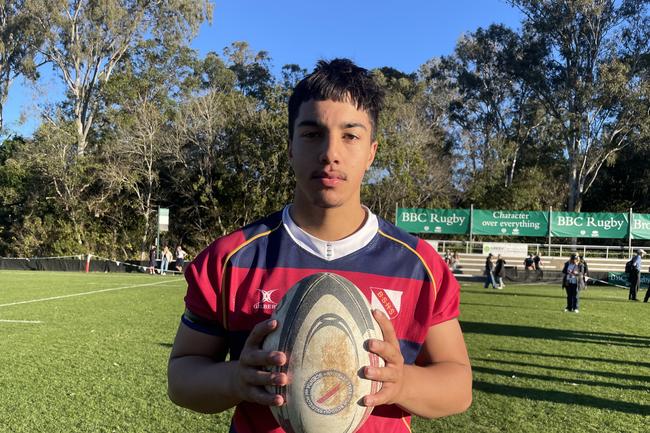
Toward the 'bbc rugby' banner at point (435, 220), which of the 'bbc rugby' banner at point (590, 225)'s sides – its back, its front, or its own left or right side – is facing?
right

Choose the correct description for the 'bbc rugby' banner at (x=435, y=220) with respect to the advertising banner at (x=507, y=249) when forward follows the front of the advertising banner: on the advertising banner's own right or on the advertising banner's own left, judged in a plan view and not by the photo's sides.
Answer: on the advertising banner's own right

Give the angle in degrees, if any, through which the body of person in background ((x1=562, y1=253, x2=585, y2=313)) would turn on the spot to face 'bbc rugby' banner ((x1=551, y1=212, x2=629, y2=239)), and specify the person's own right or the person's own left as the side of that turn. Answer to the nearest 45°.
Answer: approximately 180°

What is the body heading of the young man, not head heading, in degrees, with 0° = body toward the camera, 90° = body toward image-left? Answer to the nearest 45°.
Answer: approximately 0°

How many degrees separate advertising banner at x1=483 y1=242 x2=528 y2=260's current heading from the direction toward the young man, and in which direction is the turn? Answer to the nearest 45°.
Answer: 0° — it already faces them

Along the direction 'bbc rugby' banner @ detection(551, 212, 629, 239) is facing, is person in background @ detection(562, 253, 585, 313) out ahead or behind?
ahead

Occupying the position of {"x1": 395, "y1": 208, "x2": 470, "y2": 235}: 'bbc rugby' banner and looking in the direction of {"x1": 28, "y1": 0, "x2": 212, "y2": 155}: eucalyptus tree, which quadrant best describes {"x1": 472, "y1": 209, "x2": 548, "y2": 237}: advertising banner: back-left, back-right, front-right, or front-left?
back-right

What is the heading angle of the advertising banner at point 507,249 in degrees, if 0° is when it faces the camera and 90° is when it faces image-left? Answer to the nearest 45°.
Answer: approximately 0°

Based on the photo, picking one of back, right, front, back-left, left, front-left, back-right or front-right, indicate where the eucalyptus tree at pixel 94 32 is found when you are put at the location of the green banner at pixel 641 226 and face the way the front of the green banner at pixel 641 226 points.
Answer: right
